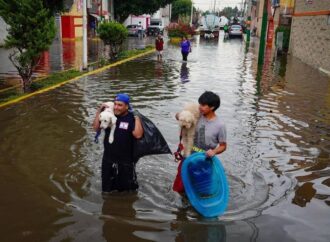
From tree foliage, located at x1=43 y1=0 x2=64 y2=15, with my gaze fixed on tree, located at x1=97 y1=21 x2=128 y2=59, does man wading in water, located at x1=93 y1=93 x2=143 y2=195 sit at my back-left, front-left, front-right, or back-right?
back-right

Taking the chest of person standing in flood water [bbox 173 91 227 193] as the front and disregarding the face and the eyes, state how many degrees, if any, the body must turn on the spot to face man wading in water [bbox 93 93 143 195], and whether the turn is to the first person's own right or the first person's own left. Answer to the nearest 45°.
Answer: approximately 45° to the first person's own right

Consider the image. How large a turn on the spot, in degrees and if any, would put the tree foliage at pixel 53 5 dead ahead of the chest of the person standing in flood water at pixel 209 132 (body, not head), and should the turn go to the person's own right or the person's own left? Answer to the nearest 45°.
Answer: approximately 90° to the person's own right

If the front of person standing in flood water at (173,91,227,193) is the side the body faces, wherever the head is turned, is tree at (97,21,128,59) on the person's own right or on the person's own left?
on the person's own right

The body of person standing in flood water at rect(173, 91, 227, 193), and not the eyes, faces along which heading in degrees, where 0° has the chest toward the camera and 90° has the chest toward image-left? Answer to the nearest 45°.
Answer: approximately 45°

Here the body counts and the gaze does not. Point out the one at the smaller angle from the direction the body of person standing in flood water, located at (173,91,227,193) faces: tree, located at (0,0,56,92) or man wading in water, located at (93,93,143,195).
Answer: the man wading in water

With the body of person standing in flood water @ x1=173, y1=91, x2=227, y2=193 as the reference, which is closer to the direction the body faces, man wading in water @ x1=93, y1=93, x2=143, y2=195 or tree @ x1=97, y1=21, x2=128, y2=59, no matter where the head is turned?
the man wading in water
